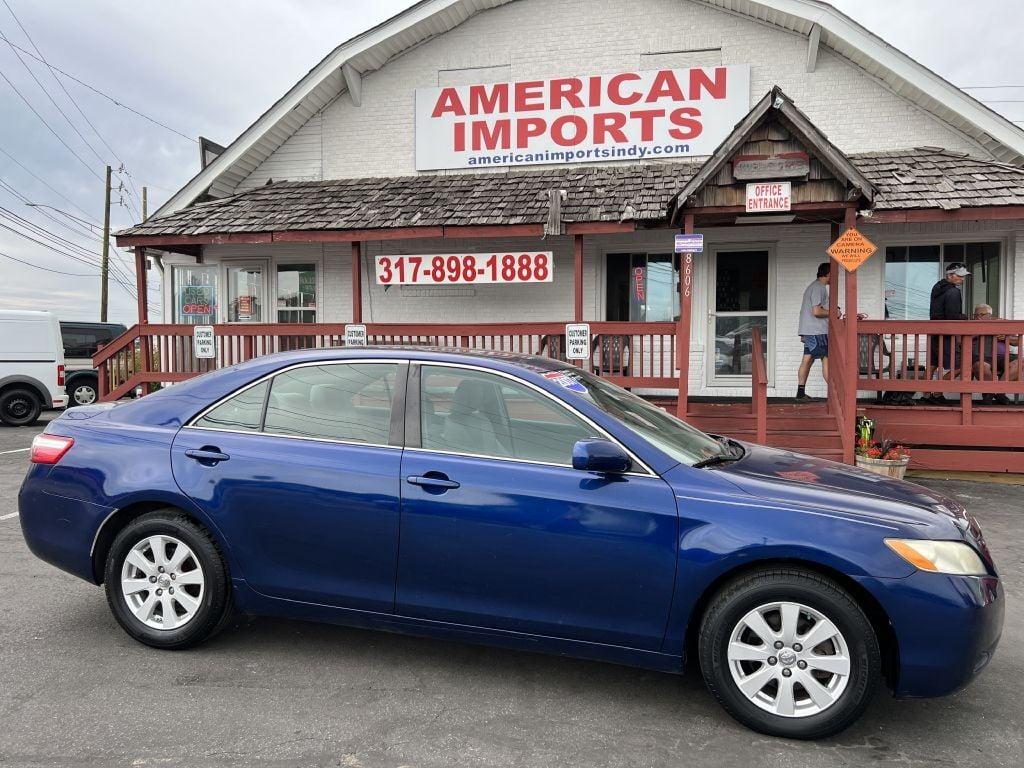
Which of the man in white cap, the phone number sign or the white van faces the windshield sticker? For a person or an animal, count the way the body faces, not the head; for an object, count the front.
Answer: the phone number sign

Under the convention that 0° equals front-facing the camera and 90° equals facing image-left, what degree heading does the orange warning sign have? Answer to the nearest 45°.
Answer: approximately 0°

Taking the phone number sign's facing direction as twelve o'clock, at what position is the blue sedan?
The blue sedan is roughly at 12 o'clock from the phone number sign.

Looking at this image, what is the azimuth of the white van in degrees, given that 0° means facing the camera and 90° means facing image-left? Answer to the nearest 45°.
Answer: approximately 90°
